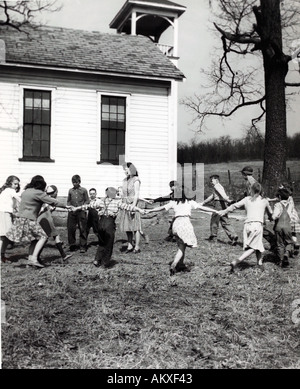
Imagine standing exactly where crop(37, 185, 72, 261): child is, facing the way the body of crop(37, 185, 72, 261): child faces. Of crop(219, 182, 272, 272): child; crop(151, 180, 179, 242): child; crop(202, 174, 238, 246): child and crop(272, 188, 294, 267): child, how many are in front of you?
4

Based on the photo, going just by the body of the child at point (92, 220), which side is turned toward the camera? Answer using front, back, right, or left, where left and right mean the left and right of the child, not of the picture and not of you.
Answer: front

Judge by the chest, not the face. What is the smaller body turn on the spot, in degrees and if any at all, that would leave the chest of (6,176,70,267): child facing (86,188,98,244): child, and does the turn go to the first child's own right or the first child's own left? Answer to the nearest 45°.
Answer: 0° — they already face them

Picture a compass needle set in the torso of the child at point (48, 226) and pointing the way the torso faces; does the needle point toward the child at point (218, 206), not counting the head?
yes

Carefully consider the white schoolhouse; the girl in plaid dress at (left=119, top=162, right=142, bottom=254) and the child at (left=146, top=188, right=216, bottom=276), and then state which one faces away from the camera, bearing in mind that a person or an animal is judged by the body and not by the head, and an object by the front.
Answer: the child

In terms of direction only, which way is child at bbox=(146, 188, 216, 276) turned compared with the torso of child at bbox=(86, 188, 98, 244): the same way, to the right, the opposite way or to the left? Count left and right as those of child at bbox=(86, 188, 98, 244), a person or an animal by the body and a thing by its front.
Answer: the opposite way

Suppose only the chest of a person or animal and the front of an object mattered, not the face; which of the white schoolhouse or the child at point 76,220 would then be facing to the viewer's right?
the white schoolhouse

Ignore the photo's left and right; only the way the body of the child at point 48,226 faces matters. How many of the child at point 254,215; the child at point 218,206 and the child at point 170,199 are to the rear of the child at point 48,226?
0

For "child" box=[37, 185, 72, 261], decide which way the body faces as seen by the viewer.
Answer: to the viewer's right

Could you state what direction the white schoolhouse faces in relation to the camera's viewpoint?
facing to the right of the viewer

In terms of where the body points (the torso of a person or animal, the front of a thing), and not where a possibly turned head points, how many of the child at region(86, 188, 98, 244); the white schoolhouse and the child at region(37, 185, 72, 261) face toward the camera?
1

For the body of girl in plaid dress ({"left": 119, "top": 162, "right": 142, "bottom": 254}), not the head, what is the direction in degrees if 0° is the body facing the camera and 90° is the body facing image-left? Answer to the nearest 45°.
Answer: approximately 45°
